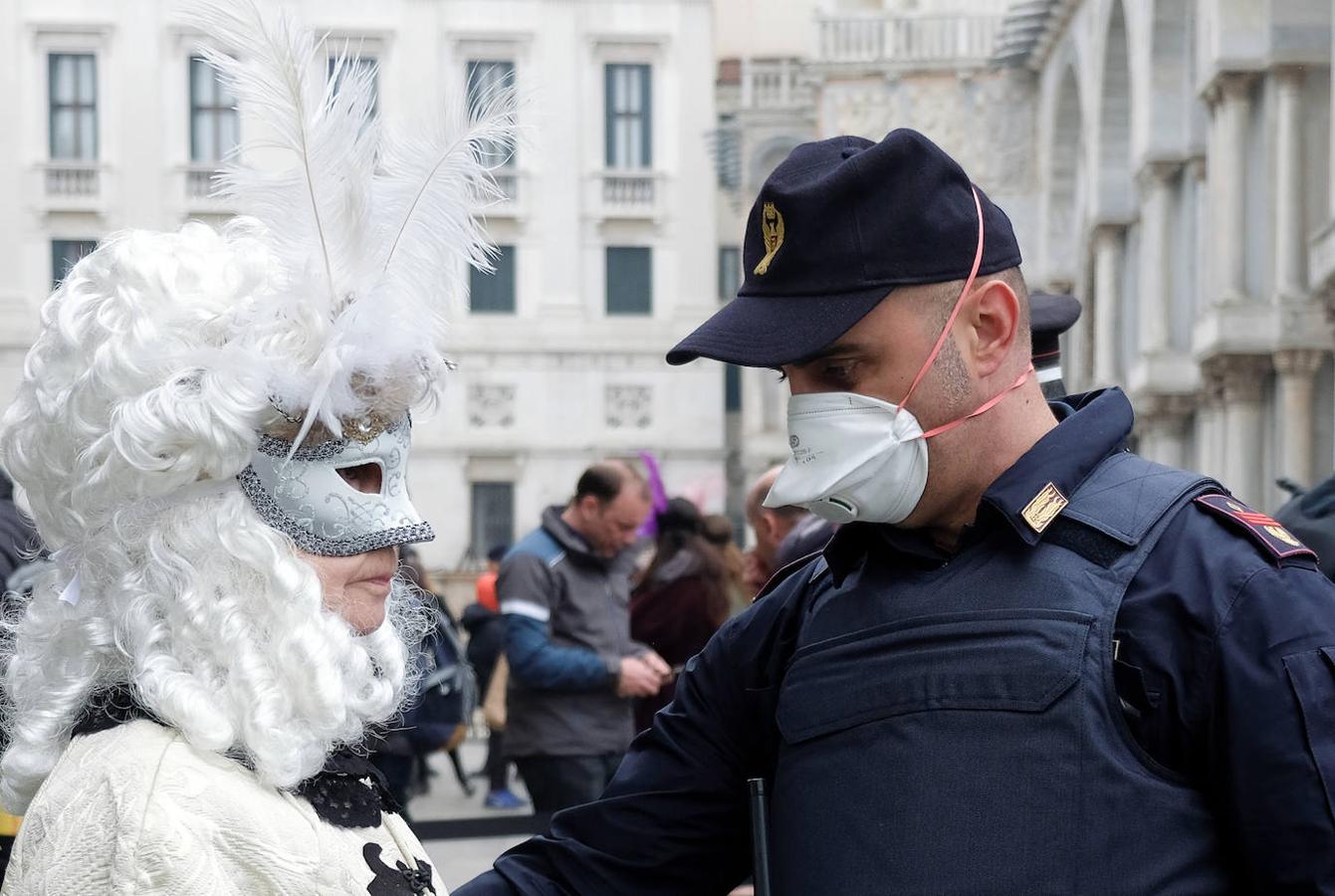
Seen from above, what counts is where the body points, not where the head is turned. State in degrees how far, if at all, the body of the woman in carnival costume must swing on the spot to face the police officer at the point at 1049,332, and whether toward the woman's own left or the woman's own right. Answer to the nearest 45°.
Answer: approximately 45° to the woman's own left

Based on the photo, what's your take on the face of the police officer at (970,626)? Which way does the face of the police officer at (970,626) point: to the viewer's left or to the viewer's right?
to the viewer's left

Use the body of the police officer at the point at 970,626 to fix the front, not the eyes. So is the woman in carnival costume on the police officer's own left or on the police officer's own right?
on the police officer's own right

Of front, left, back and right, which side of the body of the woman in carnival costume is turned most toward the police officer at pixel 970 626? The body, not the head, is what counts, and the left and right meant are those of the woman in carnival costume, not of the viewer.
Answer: front

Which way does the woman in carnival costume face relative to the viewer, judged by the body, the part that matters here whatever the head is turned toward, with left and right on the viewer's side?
facing to the right of the viewer

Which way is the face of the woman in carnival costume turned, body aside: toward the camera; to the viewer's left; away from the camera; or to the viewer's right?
to the viewer's right

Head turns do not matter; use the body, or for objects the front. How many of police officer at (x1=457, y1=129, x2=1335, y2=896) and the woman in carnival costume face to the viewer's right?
1

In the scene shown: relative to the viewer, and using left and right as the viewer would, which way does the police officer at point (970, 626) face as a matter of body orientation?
facing the viewer and to the left of the viewer

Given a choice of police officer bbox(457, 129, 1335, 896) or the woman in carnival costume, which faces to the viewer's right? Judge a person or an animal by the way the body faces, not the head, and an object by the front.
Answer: the woman in carnival costume
